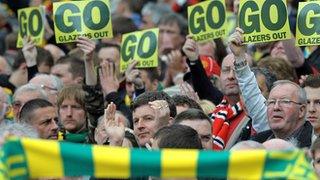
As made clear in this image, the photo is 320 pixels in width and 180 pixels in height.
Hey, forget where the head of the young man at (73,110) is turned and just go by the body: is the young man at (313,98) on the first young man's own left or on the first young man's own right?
on the first young man's own left

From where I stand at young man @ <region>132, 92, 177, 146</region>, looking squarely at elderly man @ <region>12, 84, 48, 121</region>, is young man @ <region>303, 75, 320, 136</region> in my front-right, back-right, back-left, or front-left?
back-right

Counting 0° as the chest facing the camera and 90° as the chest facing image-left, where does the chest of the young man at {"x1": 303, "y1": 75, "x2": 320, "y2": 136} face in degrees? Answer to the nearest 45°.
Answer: approximately 45°

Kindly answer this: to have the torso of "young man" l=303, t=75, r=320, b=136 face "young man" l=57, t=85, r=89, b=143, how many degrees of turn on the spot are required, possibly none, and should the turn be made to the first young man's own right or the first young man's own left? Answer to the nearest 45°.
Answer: approximately 45° to the first young man's own right

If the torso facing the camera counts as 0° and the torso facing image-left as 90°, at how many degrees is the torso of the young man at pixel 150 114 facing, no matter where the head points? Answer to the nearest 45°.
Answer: approximately 45°

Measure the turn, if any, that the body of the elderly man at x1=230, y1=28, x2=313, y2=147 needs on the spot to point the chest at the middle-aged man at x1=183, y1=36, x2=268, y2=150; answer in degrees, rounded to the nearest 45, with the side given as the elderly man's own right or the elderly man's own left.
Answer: approximately 90° to the elderly man's own right
